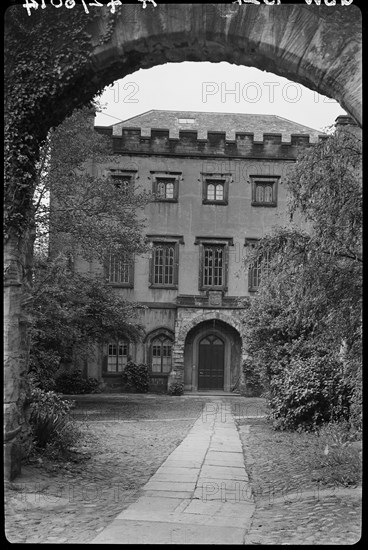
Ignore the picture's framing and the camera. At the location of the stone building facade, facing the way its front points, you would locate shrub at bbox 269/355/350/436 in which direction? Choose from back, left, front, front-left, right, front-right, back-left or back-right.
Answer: front

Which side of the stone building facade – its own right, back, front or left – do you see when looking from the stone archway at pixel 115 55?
front

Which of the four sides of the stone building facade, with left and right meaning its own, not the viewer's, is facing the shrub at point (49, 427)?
front

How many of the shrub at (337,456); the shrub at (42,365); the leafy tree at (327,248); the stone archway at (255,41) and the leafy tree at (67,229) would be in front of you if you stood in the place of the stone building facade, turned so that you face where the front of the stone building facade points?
5

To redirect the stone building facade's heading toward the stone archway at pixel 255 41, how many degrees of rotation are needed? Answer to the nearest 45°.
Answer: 0° — it already faces it

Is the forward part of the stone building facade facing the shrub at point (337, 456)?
yes

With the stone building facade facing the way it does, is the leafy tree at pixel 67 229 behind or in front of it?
in front

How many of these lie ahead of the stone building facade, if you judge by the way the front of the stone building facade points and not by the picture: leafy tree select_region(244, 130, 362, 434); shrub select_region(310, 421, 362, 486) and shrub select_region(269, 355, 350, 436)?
3

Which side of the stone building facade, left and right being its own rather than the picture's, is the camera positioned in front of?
front

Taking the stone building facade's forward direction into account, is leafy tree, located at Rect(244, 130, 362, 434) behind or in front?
in front

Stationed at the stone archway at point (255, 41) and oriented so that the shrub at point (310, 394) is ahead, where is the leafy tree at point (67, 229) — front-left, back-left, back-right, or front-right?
front-left
